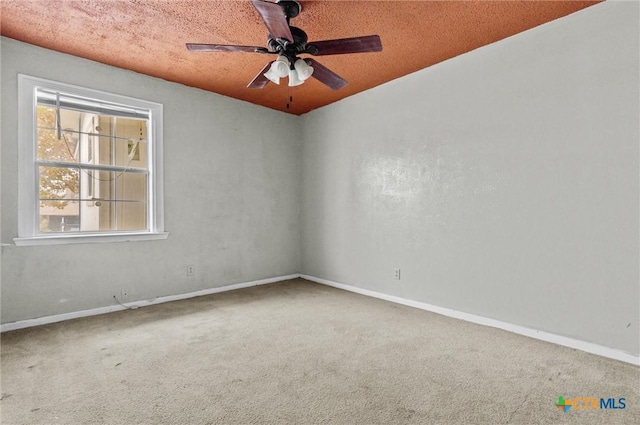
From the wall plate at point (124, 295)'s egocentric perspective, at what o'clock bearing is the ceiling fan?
The ceiling fan is roughly at 11 o'clock from the wall plate.

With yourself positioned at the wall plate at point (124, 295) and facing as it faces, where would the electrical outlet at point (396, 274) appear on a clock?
the electrical outlet at point (396, 274) is roughly at 10 o'clock from the wall plate at point (124, 295).

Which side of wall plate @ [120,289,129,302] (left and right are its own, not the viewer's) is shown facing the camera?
front

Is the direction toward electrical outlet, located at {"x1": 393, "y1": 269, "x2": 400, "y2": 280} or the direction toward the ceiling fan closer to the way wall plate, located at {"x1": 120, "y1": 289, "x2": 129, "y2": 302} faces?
the ceiling fan
